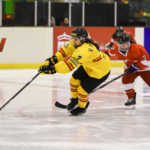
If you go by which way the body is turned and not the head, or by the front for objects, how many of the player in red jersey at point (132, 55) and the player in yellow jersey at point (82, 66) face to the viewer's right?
0

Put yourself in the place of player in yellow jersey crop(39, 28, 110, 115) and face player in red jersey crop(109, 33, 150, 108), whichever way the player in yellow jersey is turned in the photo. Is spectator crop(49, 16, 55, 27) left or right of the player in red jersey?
left

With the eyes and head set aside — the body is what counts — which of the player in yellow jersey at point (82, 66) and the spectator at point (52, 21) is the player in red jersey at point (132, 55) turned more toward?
the player in yellow jersey

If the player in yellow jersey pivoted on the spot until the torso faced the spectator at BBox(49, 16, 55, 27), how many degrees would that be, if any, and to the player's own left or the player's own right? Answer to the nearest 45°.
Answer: approximately 90° to the player's own right

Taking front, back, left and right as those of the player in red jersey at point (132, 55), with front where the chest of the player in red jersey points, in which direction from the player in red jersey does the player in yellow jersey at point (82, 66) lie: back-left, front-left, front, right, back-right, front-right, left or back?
front

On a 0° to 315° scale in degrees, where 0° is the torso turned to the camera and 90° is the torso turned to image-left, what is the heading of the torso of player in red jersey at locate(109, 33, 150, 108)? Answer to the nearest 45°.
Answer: approximately 45°

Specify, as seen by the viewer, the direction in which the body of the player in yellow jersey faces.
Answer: to the viewer's left

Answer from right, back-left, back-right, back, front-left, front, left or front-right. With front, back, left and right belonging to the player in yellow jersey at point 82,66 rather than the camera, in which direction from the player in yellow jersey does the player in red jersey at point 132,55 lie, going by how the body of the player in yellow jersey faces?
back-right

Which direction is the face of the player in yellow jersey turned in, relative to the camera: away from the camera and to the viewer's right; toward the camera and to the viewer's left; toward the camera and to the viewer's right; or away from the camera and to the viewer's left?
toward the camera and to the viewer's left
